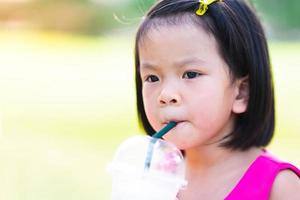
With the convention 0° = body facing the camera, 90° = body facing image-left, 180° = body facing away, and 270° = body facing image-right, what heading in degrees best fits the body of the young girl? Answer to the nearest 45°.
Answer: approximately 45°
